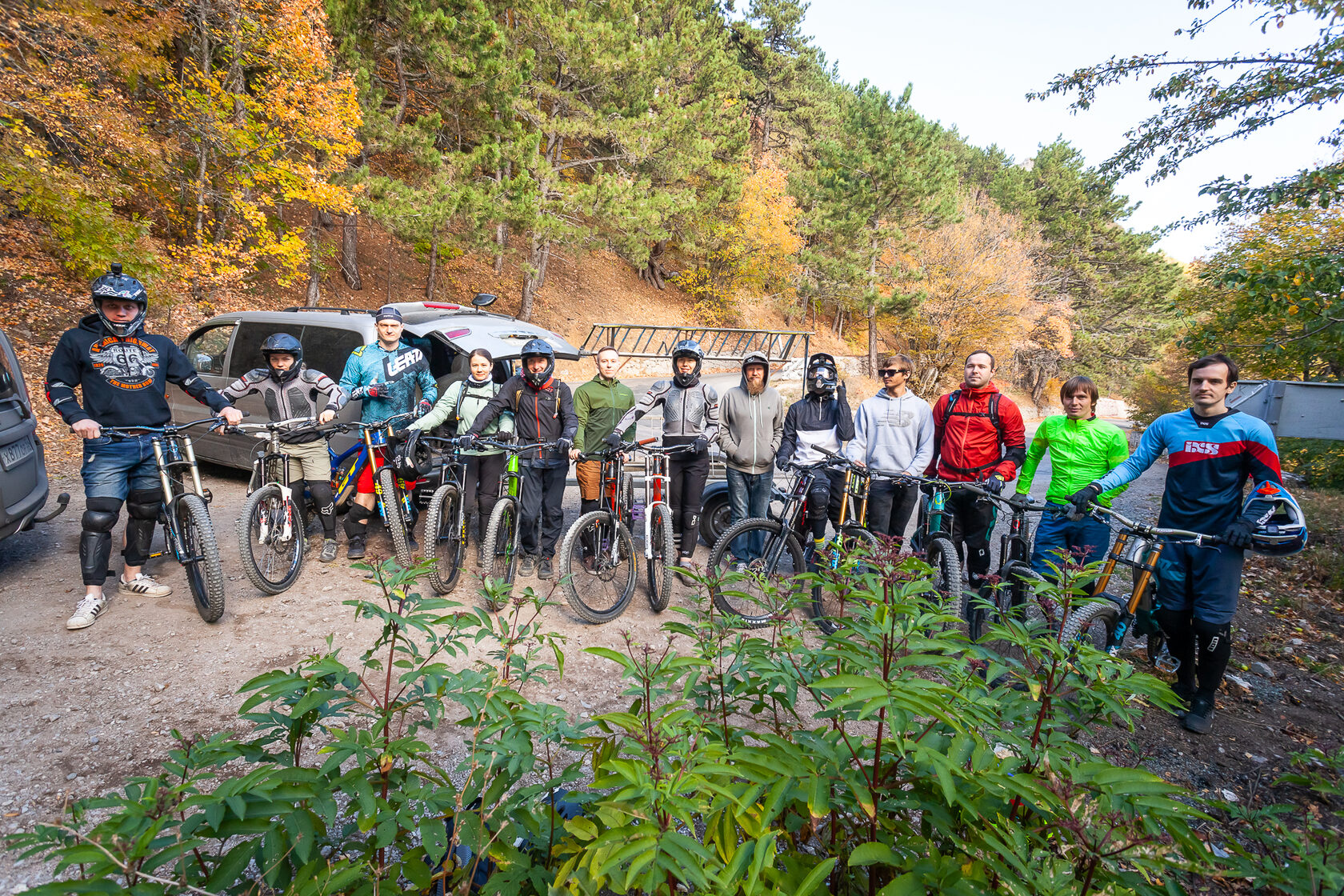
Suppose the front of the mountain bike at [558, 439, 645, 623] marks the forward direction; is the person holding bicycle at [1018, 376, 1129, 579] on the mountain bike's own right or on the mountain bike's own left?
on the mountain bike's own left

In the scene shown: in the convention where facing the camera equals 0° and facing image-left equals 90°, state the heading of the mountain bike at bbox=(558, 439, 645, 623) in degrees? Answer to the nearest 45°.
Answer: approximately 45°

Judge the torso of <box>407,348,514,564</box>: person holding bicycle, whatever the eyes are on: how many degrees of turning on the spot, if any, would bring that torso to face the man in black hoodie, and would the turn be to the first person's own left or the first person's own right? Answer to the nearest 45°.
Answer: approximately 90° to the first person's own right

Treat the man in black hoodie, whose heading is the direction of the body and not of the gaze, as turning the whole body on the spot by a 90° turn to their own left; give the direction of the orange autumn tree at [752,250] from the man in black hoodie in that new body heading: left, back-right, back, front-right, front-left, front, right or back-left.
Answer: front-left

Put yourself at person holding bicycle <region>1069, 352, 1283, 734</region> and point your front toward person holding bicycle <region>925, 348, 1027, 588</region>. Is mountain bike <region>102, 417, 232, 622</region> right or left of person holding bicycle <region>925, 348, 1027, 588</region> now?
left

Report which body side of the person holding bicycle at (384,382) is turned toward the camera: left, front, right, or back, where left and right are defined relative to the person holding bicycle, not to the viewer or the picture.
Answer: front

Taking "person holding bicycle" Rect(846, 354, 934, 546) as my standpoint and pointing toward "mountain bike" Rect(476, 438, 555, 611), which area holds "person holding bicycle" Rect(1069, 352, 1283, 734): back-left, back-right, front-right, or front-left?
back-left

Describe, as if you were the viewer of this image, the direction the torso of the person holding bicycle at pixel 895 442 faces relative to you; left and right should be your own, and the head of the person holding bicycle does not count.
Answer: facing the viewer

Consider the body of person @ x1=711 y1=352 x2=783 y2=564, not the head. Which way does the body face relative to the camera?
toward the camera

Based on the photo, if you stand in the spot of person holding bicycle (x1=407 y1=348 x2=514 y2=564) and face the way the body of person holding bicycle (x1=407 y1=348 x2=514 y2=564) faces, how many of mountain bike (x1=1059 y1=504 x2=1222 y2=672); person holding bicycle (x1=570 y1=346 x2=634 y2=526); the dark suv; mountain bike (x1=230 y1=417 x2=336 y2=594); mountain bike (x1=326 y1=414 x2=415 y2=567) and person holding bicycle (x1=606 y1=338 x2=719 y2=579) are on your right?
3
